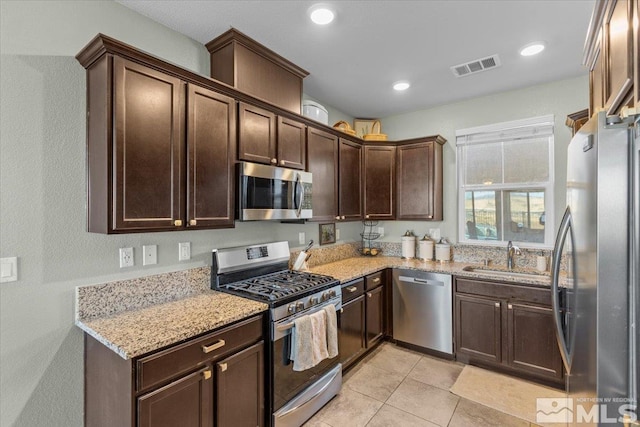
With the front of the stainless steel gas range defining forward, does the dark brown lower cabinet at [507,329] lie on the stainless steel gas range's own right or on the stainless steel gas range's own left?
on the stainless steel gas range's own left

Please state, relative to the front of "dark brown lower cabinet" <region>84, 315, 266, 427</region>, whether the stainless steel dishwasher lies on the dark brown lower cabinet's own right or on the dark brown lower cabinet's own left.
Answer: on the dark brown lower cabinet's own left

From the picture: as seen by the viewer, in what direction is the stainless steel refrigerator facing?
to the viewer's left

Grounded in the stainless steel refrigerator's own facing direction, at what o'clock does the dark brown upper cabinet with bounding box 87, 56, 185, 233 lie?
The dark brown upper cabinet is roughly at 11 o'clock from the stainless steel refrigerator.

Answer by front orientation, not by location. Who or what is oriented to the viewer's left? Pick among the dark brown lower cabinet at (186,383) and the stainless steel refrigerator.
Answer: the stainless steel refrigerator
